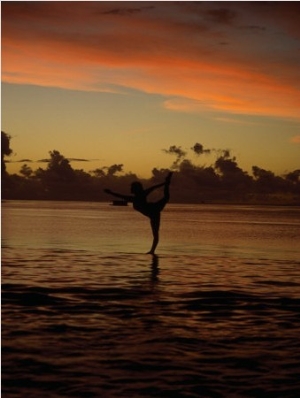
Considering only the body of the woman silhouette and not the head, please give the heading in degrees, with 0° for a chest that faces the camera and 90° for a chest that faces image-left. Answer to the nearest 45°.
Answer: approximately 90°
